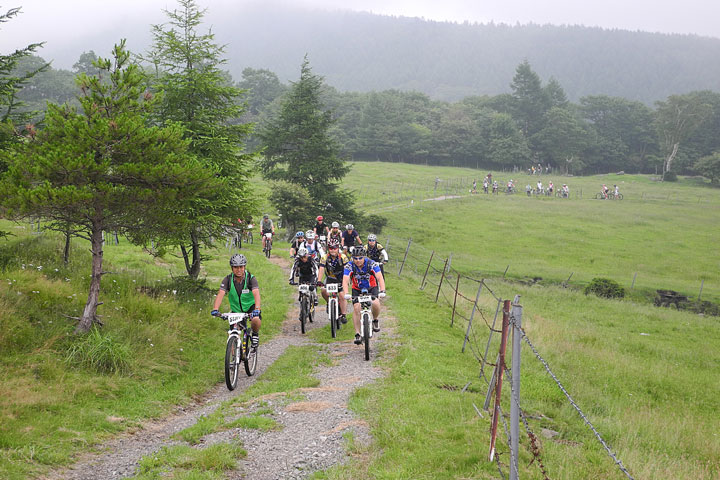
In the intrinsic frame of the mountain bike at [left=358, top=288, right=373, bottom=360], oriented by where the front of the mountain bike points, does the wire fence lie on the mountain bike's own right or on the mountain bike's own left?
on the mountain bike's own left

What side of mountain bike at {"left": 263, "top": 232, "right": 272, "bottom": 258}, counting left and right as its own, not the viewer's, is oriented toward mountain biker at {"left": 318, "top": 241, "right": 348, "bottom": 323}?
front

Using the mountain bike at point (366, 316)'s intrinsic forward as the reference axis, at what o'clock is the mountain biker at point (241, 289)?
The mountain biker is roughly at 2 o'clock from the mountain bike.

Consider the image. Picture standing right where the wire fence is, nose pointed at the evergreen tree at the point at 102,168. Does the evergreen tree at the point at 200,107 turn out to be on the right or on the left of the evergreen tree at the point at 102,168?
right

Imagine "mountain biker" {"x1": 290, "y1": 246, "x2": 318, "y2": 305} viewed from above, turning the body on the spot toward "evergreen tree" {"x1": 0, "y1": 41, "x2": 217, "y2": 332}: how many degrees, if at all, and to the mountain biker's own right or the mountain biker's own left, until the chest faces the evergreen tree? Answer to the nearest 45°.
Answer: approximately 45° to the mountain biker's own right

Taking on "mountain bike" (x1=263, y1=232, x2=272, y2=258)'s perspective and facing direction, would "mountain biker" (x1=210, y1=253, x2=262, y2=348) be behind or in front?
in front

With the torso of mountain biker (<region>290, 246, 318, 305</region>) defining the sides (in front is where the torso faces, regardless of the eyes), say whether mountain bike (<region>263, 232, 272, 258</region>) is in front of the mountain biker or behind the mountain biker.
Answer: behind

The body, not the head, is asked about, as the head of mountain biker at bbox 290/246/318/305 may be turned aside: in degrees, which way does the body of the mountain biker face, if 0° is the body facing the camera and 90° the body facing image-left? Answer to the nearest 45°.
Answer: approximately 0°

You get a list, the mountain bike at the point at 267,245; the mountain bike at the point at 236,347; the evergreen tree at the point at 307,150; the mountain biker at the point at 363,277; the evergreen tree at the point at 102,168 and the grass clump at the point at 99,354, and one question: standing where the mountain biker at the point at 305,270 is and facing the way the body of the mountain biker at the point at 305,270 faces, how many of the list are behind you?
2

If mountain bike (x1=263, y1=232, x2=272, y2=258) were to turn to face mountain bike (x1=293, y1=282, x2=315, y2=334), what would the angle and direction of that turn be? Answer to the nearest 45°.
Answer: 0° — it already faces it

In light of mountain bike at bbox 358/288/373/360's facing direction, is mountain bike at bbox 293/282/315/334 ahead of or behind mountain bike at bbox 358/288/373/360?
behind

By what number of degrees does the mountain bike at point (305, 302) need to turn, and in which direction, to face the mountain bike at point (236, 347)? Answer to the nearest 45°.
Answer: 0° — it already faces it
